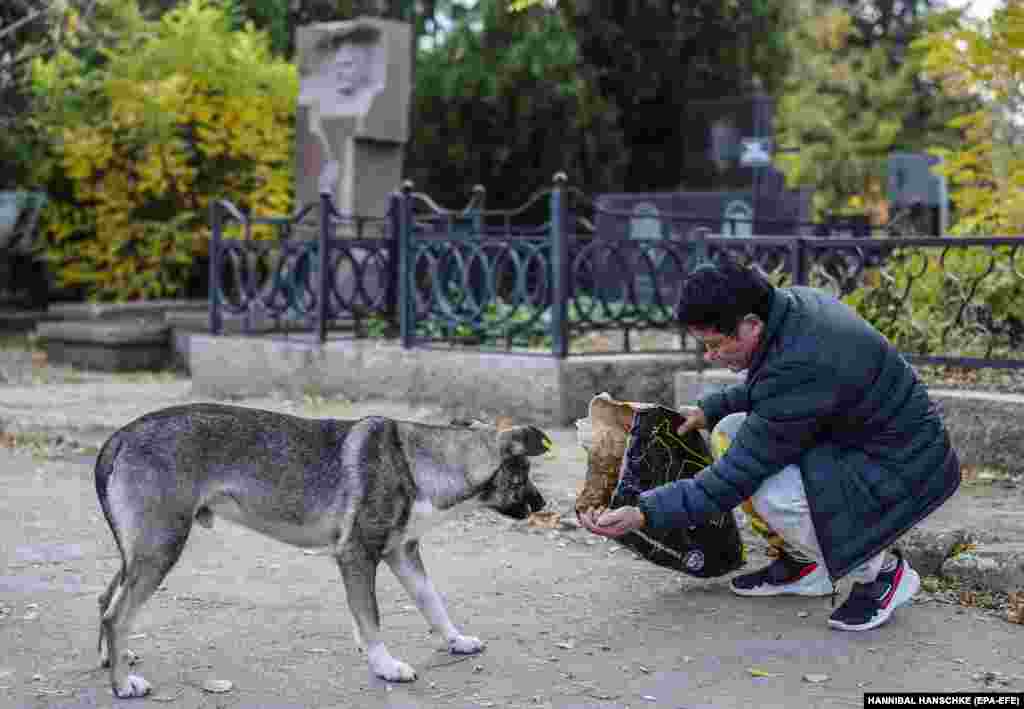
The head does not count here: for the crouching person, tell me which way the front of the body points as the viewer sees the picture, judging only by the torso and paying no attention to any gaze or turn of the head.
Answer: to the viewer's left

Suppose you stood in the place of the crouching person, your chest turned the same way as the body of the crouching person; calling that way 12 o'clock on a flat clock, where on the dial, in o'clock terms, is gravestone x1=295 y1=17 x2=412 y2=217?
The gravestone is roughly at 2 o'clock from the crouching person.

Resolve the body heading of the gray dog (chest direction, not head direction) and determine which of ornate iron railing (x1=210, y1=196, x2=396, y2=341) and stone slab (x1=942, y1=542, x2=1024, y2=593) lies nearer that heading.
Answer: the stone slab

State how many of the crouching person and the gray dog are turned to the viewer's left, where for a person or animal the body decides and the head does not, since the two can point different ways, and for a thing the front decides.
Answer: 1

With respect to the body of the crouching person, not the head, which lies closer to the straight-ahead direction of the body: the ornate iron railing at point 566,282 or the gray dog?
the gray dog

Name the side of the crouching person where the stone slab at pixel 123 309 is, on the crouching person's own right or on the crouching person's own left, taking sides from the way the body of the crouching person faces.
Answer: on the crouching person's own right

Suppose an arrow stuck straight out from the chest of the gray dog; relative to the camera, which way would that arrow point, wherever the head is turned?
to the viewer's right

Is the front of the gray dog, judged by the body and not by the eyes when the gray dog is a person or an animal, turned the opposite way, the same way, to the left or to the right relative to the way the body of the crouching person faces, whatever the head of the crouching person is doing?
the opposite way

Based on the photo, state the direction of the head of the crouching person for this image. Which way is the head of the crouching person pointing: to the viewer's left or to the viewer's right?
to the viewer's left

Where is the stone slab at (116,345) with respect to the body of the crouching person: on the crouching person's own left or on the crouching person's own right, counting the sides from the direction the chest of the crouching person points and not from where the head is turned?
on the crouching person's own right
